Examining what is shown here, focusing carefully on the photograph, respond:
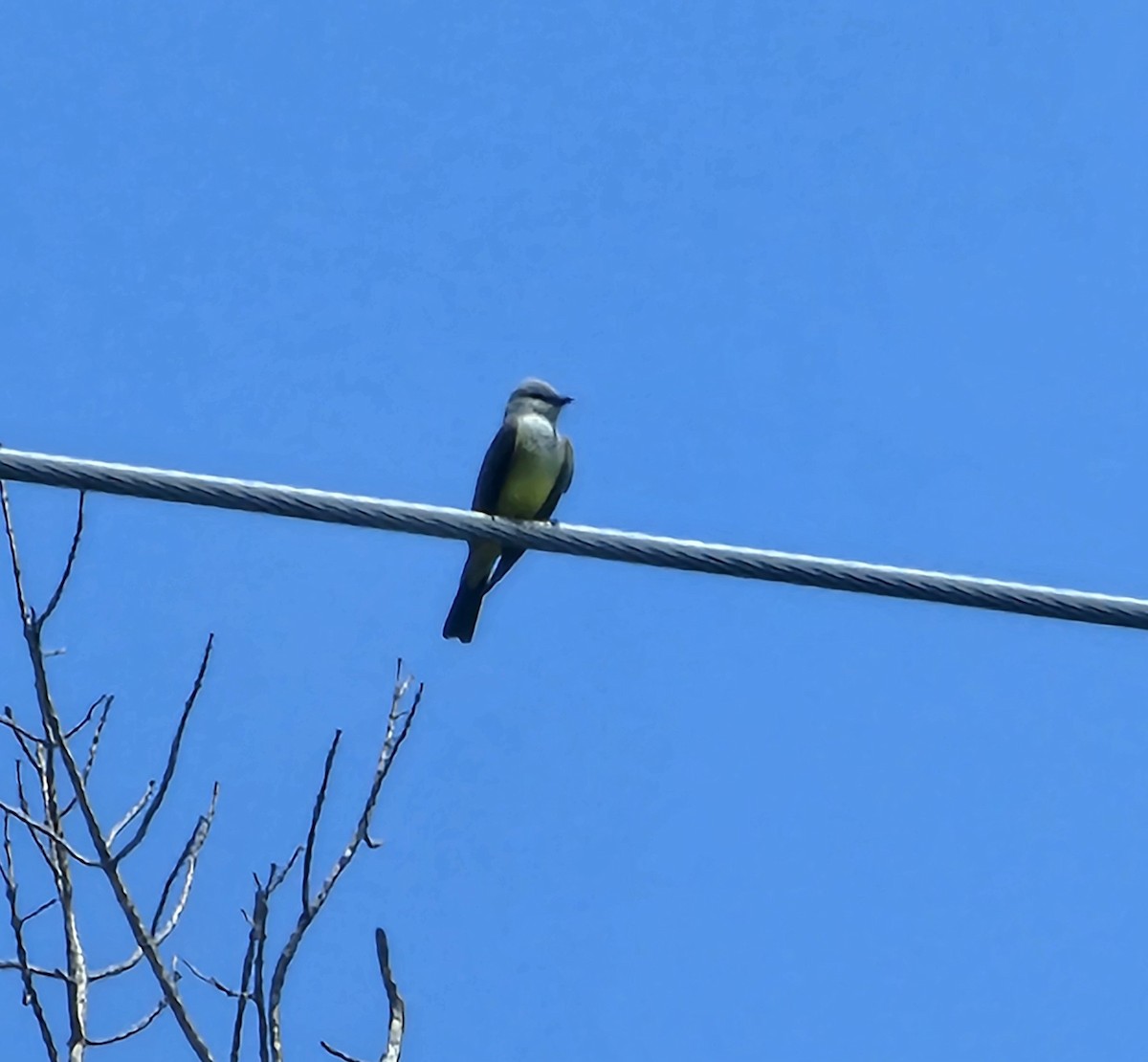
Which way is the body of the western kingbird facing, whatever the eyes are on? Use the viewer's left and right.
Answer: facing the viewer and to the right of the viewer
